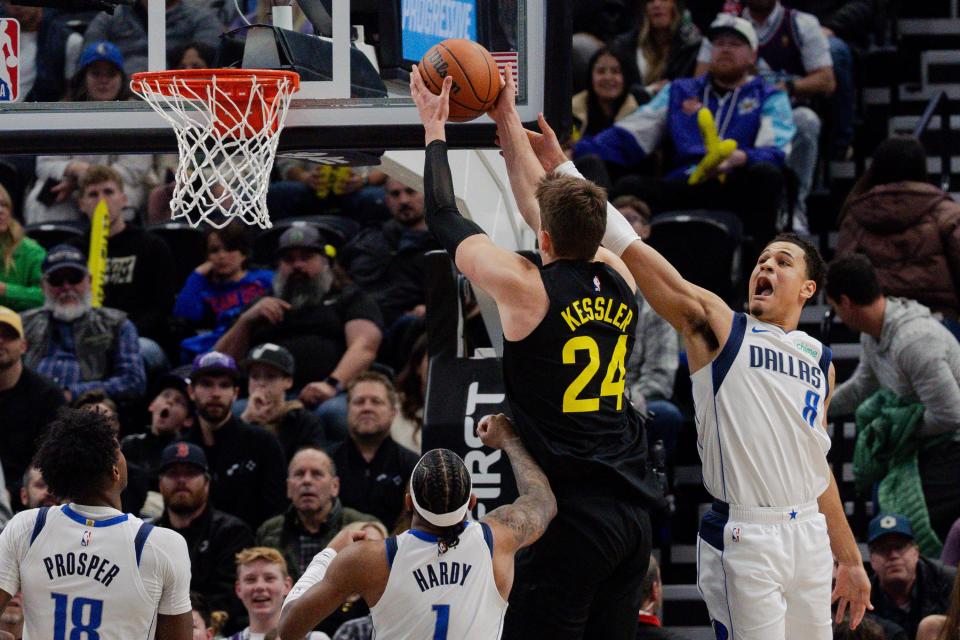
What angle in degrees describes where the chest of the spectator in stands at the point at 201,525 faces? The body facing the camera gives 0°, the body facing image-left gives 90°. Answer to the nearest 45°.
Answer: approximately 0°

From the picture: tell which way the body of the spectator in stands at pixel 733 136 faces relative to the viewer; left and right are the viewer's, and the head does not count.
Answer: facing the viewer and to the left of the viewer

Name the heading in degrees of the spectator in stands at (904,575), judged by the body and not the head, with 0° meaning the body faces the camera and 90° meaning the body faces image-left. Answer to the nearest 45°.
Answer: approximately 0°

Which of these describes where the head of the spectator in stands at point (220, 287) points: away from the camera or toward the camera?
toward the camera

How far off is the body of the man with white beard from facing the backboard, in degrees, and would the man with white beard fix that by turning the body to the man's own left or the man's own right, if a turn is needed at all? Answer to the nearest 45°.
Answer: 0° — they already face it

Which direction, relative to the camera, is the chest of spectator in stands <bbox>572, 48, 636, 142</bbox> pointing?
toward the camera

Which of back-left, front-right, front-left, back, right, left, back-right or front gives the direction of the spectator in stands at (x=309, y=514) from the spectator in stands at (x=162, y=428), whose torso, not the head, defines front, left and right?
front-left

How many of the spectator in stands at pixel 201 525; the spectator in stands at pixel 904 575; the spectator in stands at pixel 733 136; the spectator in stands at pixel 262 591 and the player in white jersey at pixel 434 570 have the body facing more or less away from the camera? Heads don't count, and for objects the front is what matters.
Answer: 1

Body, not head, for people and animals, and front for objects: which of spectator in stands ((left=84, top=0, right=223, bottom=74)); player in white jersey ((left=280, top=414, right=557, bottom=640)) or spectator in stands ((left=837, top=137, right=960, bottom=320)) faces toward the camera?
spectator in stands ((left=84, top=0, right=223, bottom=74))

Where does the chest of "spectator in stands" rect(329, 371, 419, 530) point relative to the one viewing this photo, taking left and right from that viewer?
facing the viewer

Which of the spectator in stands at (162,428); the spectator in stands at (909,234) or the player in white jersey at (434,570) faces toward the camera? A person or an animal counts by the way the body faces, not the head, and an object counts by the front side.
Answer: the spectator in stands at (162,428)

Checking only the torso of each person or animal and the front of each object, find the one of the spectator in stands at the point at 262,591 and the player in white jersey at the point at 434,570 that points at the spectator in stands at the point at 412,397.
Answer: the player in white jersey

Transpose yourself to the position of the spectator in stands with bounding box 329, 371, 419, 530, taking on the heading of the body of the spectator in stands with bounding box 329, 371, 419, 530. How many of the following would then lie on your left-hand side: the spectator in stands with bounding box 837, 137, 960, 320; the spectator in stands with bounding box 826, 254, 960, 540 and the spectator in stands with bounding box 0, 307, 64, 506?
2

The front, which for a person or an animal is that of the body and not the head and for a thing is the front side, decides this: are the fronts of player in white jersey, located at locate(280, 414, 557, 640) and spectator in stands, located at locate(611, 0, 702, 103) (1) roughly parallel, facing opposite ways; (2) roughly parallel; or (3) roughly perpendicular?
roughly parallel, facing opposite ways

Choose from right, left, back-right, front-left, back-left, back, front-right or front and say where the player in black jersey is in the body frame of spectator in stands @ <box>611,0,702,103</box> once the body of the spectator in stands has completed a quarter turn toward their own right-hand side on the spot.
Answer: left
